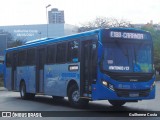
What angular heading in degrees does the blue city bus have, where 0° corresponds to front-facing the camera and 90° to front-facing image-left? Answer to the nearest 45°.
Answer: approximately 315°
